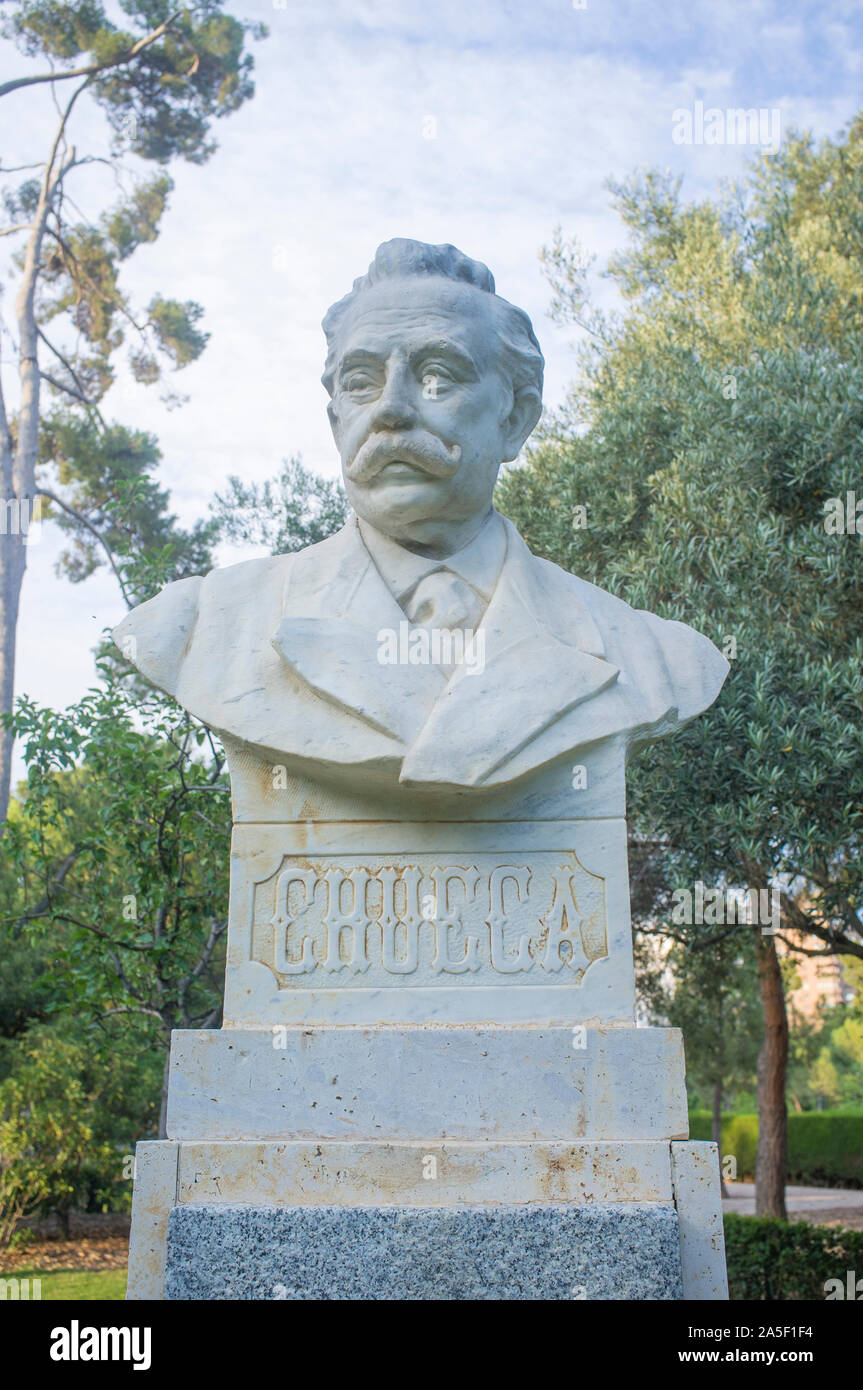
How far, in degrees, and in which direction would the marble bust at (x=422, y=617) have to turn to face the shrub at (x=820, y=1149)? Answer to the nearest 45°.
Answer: approximately 180°

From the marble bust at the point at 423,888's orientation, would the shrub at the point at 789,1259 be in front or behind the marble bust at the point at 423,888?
behind

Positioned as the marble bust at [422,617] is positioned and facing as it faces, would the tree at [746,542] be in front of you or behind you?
behind

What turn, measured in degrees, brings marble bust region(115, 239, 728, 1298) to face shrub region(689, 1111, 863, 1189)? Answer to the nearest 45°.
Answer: approximately 180°

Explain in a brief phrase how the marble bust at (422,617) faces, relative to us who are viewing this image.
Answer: facing the viewer
